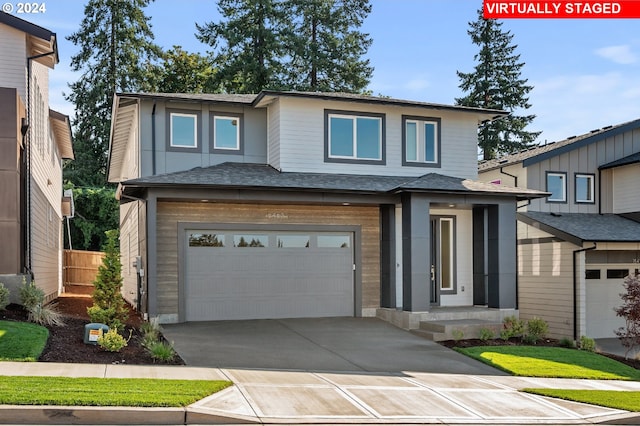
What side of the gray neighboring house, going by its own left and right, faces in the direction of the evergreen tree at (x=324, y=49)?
back

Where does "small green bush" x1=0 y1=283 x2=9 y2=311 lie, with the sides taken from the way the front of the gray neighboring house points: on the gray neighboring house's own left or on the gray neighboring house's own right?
on the gray neighboring house's own right

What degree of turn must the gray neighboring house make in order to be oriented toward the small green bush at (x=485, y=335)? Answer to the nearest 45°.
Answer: approximately 45° to its right

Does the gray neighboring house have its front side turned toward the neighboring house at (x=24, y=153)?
no

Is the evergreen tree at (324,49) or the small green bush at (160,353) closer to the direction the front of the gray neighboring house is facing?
the small green bush

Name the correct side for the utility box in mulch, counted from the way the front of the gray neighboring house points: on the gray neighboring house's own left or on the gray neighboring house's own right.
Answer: on the gray neighboring house's own right

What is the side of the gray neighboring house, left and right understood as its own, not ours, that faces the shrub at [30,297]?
right

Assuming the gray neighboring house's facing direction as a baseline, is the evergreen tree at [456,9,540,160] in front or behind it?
behind

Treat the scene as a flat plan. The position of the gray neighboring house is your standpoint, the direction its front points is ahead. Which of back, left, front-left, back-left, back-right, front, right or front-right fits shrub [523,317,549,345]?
front-right

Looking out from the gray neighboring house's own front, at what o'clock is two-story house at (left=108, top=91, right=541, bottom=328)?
The two-story house is roughly at 3 o'clock from the gray neighboring house.

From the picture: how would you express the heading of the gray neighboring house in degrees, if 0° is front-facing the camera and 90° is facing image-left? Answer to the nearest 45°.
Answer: approximately 315°

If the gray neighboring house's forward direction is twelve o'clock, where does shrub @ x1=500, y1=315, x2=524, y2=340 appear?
The shrub is roughly at 2 o'clock from the gray neighboring house.

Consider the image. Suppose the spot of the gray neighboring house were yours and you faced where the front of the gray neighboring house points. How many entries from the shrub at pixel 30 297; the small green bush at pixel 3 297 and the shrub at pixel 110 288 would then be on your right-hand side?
3

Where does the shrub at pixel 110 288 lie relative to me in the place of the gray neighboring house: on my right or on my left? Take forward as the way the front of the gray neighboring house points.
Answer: on my right

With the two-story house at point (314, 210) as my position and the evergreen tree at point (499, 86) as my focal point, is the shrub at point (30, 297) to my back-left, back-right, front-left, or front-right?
back-left
